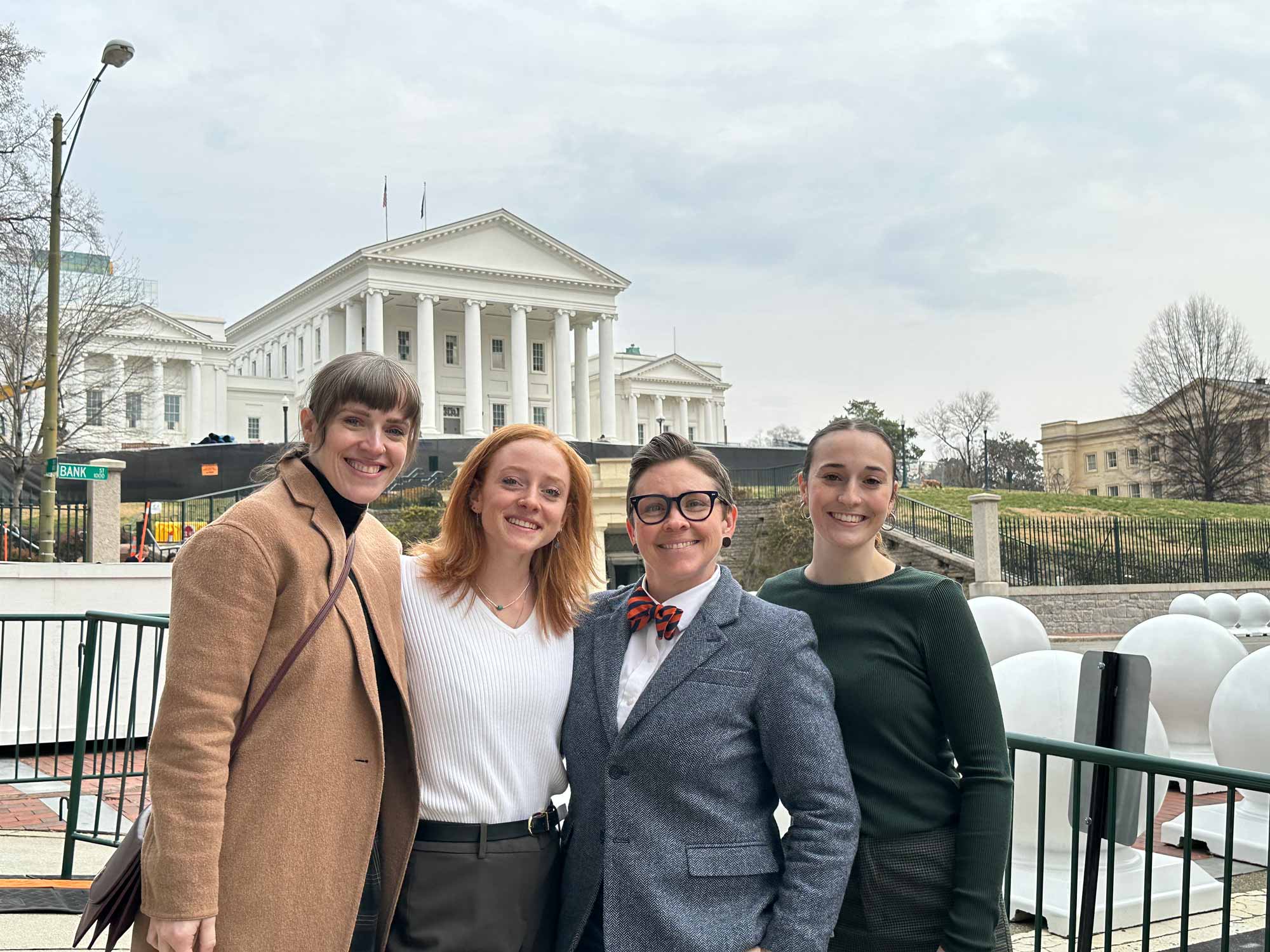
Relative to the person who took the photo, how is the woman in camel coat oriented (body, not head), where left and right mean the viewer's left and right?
facing the viewer and to the right of the viewer

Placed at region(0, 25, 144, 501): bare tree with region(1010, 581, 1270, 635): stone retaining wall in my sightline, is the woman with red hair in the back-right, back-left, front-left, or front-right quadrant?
front-right

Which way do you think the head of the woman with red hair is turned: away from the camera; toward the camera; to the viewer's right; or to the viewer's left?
toward the camera

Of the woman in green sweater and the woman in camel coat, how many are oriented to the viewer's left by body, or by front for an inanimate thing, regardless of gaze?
0

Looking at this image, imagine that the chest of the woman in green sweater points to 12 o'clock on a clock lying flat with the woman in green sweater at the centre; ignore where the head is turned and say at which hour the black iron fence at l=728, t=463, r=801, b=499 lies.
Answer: The black iron fence is roughly at 6 o'clock from the woman in green sweater.

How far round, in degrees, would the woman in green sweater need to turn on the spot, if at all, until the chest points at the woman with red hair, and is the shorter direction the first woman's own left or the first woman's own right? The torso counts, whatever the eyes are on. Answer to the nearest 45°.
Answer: approximately 90° to the first woman's own right

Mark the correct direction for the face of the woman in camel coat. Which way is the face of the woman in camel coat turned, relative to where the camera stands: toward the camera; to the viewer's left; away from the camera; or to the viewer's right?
toward the camera

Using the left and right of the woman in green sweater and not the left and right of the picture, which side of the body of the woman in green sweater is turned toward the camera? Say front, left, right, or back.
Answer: front

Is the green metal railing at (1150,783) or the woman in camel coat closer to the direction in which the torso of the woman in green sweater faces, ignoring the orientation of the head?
the woman in camel coat

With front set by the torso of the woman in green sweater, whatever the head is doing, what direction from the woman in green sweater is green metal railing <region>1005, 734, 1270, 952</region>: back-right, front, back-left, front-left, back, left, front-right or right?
back-left
